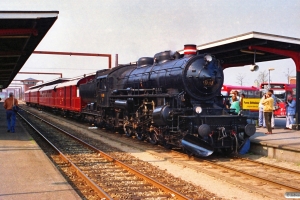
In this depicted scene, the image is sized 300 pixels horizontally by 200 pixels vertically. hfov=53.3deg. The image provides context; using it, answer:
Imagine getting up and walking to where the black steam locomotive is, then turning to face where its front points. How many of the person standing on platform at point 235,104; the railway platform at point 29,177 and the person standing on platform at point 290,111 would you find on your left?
2

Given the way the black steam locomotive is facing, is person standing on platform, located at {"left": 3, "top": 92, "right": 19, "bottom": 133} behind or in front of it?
behind

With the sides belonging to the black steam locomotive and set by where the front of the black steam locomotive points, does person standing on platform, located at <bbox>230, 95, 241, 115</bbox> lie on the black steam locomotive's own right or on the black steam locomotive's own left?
on the black steam locomotive's own left

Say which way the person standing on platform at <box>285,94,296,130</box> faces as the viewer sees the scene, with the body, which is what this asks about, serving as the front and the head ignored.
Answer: to the viewer's left

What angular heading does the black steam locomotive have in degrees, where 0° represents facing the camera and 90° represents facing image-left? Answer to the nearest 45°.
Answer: approximately 315°

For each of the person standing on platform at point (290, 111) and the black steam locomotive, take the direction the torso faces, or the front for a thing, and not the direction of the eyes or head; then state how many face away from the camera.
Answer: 0

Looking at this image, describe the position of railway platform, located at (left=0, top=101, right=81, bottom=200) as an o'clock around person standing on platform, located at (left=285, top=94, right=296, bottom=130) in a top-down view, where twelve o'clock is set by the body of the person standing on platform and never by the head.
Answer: The railway platform is roughly at 10 o'clock from the person standing on platform.
